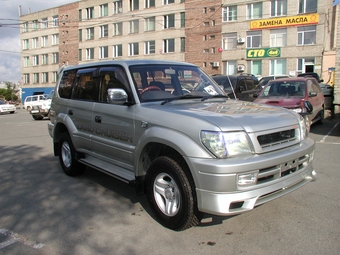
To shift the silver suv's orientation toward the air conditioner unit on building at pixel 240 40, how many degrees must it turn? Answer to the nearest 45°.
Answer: approximately 135° to its left

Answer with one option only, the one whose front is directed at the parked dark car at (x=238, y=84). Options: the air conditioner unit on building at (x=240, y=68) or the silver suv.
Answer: the air conditioner unit on building

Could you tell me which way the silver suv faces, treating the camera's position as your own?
facing the viewer and to the right of the viewer

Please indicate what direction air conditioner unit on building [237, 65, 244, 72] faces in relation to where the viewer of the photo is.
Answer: facing the viewer

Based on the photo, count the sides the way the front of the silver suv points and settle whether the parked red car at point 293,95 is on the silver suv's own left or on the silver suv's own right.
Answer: on the silver suv's own left

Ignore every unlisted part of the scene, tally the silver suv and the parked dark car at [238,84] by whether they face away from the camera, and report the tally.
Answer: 0

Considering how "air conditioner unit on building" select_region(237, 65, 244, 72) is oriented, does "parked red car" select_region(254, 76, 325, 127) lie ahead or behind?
ahead

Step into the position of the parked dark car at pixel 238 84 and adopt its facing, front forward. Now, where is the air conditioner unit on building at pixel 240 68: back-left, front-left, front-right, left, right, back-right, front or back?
back-right

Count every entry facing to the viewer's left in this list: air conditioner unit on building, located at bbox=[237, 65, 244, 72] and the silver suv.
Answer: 0

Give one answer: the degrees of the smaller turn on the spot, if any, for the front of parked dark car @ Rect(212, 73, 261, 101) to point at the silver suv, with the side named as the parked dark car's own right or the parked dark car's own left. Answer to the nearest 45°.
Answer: approximately 45° to the parked dark car's own left

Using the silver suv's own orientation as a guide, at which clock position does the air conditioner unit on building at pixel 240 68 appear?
The air conditioner unit on building is roughly at 8 o'clock from the silver suv.

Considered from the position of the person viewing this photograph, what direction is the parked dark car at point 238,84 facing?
facing the viewer and to the left of the viewer

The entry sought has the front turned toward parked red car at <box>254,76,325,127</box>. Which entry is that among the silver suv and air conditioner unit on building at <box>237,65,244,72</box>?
the air conditioner unit on building
